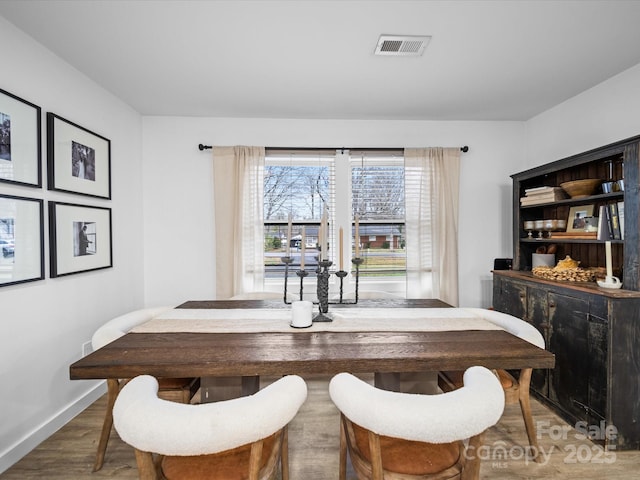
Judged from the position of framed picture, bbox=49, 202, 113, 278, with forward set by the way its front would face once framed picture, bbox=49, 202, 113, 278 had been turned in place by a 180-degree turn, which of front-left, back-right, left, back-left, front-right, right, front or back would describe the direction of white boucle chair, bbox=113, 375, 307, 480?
back-left

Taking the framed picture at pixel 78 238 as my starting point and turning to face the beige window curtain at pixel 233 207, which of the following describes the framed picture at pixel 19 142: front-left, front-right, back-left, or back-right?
back-right

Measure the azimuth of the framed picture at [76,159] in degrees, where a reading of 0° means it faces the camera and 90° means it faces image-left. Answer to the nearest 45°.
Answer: approximately 315°

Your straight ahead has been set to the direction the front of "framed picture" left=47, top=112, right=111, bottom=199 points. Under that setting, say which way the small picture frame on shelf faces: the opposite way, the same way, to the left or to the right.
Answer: the opposite way

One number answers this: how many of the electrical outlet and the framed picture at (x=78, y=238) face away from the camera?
0

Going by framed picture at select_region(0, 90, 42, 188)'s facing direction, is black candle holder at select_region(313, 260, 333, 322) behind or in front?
in front

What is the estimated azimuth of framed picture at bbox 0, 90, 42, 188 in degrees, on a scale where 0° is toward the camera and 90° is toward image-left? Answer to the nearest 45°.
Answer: approximately 315°

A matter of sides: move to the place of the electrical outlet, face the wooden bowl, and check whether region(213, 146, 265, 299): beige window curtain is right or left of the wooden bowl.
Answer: left

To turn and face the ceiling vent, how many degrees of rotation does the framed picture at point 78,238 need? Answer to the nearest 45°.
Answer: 0° — it already faces it

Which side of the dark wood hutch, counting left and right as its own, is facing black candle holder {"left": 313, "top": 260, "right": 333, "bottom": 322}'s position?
front

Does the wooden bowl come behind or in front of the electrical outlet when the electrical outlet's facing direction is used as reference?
in front
